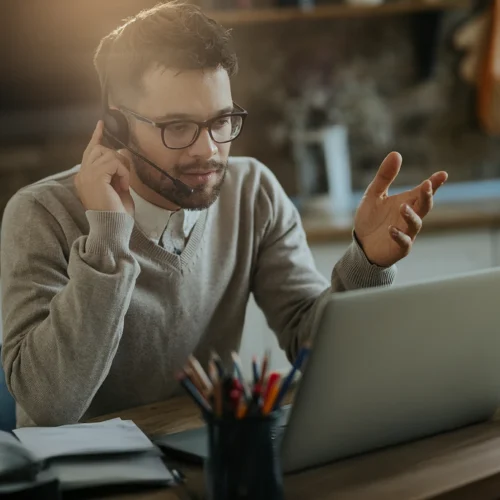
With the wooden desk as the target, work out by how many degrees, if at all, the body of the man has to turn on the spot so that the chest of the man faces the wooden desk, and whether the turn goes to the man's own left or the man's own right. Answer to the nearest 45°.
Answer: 0° — they already face it

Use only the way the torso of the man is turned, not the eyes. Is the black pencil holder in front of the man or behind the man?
in front

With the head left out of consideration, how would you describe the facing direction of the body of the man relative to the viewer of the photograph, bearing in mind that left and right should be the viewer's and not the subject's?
facing the viewer and to the right of the viewer

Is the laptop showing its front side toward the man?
yes

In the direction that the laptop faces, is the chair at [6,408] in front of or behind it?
in front

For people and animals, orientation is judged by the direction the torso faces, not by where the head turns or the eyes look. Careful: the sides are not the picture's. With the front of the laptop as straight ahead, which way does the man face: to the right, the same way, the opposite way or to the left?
the opposite way

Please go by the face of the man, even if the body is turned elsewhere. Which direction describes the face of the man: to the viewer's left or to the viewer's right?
to the viewer's right

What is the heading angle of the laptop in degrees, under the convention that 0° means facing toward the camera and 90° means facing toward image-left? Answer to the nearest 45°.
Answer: approximately 135°
